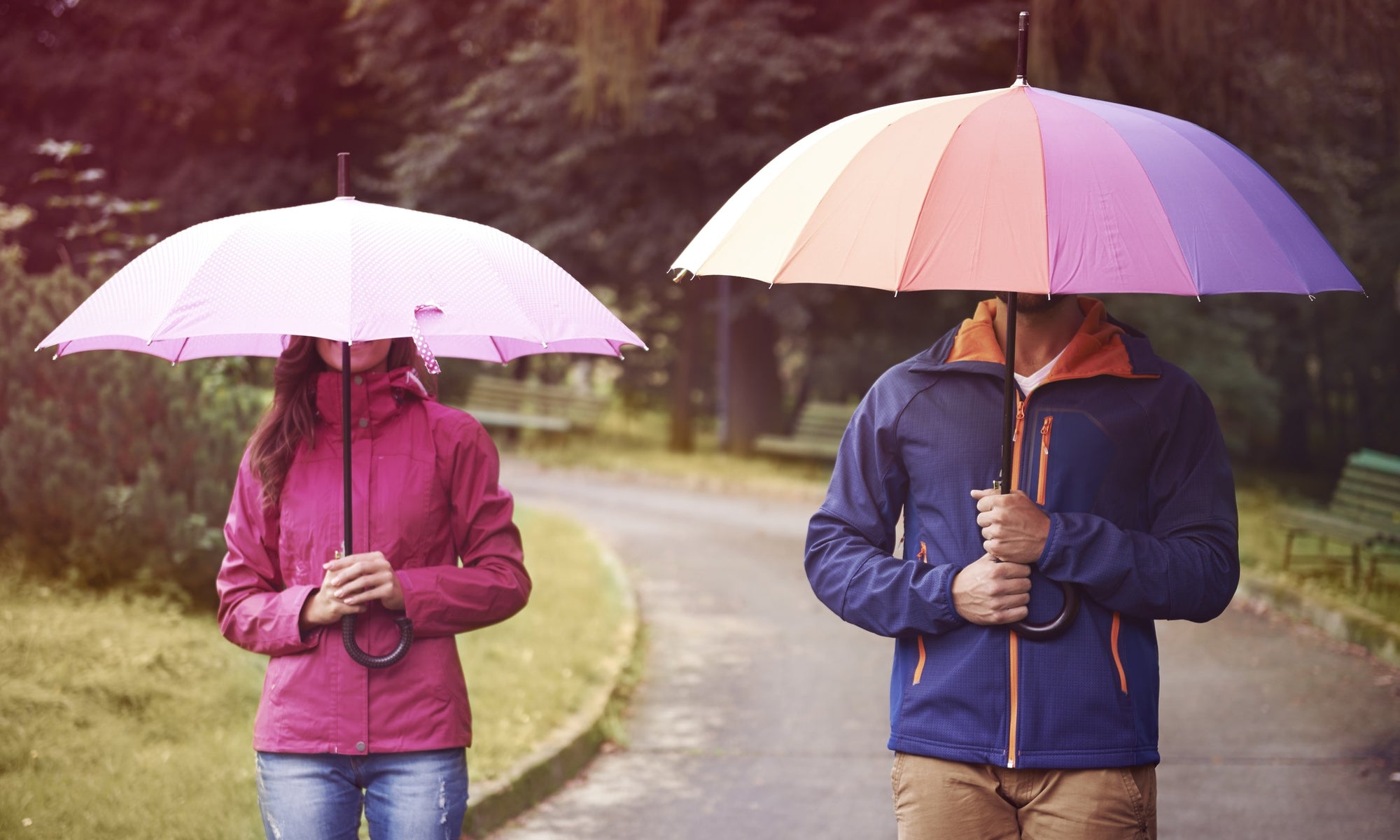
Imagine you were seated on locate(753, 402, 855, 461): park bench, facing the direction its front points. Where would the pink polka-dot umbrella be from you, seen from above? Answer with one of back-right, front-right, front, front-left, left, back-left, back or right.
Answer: front-left

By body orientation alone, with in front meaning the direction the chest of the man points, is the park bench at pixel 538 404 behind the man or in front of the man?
behind

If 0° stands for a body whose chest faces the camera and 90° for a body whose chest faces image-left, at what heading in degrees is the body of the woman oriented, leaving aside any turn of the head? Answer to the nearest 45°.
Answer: approximately 0°

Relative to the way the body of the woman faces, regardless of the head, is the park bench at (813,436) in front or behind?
behind

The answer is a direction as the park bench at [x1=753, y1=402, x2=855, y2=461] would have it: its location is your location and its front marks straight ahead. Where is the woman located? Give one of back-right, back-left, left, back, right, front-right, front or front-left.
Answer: front-left

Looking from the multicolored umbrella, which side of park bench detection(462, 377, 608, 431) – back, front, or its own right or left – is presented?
front

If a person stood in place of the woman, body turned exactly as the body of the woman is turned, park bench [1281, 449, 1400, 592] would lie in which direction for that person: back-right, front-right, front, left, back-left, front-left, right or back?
back-left

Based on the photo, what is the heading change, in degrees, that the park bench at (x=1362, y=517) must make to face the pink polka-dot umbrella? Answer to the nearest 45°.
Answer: approximately 45° to its left

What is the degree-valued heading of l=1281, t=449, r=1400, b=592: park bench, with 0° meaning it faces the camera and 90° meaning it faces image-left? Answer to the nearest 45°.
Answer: approximately 45°
